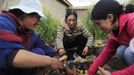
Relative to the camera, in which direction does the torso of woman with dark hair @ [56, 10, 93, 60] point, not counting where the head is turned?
toward the camera

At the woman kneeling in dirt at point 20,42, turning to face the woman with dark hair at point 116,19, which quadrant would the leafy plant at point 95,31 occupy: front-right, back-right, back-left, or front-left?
front-left

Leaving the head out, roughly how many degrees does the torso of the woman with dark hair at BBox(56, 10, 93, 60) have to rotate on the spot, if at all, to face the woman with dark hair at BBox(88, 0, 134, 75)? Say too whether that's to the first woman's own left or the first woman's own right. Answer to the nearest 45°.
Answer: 0° — they already face them

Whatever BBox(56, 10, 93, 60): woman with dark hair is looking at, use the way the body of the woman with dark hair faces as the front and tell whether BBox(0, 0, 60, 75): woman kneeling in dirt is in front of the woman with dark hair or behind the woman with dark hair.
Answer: in front

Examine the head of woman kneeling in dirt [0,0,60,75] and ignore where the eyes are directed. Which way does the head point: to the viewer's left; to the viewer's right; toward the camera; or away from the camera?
to the viewer's right

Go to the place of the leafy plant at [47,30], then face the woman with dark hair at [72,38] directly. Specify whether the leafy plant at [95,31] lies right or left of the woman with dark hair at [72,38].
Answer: left

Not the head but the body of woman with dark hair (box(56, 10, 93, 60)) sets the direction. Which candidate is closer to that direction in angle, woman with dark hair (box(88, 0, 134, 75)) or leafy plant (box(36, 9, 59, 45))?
the woman with dark hair
